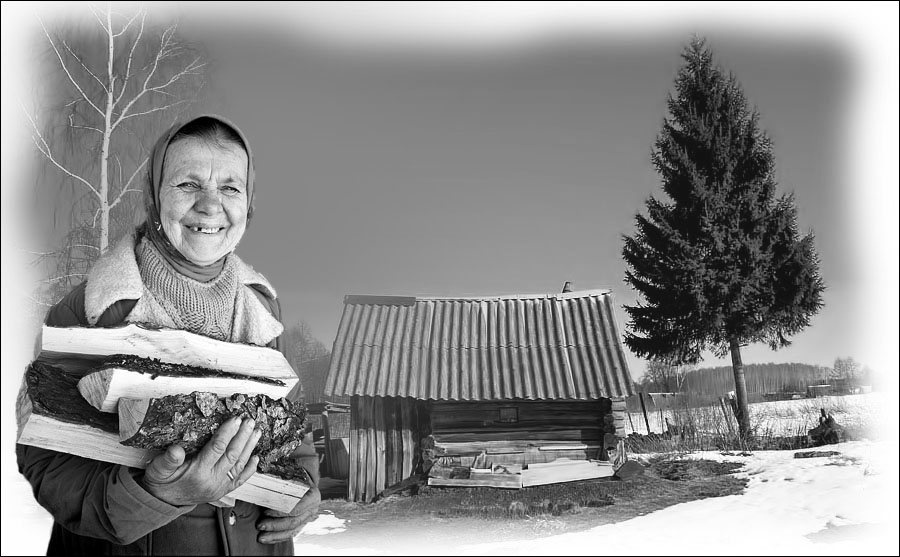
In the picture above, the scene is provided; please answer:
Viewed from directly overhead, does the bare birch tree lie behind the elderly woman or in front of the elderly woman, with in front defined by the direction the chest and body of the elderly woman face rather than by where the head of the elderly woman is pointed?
behind

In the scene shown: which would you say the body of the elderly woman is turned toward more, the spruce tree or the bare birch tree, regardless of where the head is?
the spruce tree

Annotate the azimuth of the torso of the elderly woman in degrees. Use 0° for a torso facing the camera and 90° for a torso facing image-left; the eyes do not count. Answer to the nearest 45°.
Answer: approximately 315°

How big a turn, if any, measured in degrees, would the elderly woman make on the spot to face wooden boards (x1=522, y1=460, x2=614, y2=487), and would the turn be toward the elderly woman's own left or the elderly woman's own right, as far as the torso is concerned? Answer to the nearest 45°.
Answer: approximately 90° to the elderly woman's own left

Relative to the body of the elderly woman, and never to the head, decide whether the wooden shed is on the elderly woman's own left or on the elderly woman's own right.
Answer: on the elderly woman's own left
